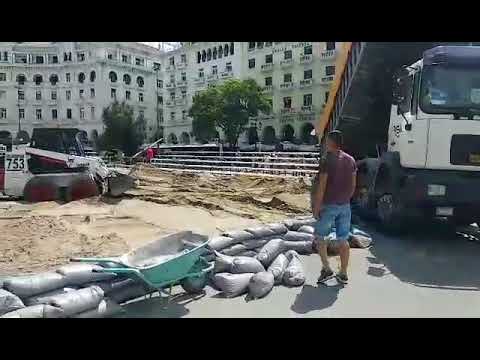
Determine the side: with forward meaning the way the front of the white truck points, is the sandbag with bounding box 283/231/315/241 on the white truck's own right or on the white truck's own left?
on the white truck's own right

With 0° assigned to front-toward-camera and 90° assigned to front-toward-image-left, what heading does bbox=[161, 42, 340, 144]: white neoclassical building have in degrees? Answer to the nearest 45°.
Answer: approximately 45°

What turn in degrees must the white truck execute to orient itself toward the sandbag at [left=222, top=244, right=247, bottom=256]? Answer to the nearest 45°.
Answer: approximately 90° to its right

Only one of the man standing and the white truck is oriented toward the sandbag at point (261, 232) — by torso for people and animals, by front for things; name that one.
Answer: the man standing

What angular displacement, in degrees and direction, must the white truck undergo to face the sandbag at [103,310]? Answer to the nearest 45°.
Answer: approximately 90° to its right

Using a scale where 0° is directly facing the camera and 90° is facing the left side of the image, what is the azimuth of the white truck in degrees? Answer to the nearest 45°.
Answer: approximately 315°

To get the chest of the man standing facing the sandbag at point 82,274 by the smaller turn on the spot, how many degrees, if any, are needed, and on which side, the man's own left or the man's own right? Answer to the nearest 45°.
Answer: approximately 90° to the man's own left

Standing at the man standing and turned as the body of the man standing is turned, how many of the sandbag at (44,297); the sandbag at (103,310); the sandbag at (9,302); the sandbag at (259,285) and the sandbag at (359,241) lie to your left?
4

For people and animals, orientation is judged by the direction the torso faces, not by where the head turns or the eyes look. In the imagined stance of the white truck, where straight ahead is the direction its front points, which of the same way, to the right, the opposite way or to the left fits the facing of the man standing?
the opposite way

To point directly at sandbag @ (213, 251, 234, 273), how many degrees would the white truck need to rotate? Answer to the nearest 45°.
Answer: approximately 90° to its right

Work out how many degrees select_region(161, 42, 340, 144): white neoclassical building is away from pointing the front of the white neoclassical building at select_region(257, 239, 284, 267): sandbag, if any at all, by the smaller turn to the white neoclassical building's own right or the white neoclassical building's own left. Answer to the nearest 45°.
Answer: approximately 45° to the white neoclassical building's own left

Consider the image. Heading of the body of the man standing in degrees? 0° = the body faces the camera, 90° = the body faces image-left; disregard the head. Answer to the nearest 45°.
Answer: approximately 135°

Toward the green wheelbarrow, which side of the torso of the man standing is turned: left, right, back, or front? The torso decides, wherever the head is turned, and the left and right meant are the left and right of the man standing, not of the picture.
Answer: left

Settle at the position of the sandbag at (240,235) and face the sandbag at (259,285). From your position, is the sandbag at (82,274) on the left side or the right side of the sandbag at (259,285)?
right
